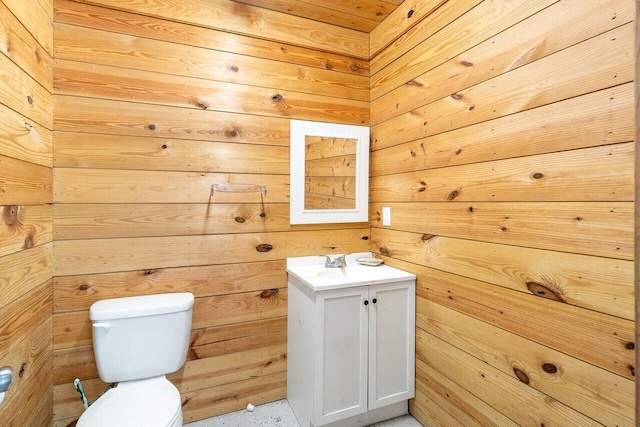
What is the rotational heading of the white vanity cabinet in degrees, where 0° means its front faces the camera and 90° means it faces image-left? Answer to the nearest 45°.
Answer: approximately 315°

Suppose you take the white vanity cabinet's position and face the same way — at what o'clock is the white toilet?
The white toilet is roughly at 4 o'clock from the white vanity cabinet.
